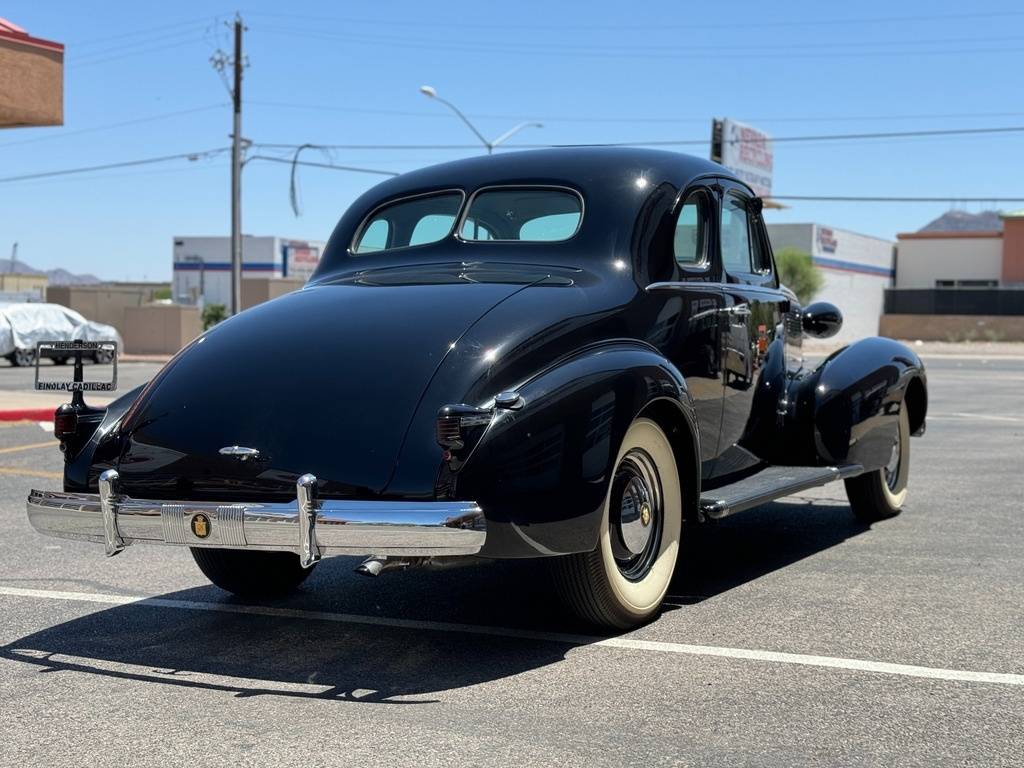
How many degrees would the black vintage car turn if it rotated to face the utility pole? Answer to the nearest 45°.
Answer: approximately 45° to its left

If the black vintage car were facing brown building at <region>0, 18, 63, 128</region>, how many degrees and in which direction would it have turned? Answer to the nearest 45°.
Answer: approximately 90° to its left

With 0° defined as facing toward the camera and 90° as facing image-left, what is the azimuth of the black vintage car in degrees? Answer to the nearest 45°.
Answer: approximately 225°

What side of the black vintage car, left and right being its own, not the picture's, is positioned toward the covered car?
left
